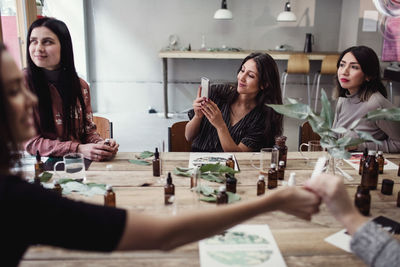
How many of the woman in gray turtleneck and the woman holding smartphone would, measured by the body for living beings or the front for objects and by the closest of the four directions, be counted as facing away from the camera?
0

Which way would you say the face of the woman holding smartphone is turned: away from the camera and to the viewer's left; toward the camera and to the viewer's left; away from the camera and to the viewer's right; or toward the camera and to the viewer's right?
toward the camera and to the viewer's left

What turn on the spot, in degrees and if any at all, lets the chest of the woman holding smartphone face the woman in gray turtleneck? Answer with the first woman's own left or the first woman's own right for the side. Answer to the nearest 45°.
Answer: approximately 135° to the first woman's own left

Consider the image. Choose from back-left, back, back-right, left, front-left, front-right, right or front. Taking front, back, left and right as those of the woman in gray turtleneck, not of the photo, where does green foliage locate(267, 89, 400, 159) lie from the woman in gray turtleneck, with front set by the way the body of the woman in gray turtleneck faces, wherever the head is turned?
front-left

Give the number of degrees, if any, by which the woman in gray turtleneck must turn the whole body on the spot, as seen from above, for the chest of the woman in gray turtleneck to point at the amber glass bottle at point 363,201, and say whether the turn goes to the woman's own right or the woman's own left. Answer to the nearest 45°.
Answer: approximately 45° to the woman's own left

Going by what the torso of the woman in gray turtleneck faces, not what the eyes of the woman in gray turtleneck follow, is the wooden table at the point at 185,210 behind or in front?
in front

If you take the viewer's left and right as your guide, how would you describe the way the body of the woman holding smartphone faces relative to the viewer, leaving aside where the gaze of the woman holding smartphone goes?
facing the viewer and to the left of the viewer

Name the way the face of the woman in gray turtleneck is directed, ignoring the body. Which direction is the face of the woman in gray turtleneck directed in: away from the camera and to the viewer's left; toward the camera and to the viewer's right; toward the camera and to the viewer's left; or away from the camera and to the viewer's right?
toward the camera and to the viewer's left

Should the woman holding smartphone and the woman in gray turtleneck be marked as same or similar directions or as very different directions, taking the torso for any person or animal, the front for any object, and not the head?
same or similar directions

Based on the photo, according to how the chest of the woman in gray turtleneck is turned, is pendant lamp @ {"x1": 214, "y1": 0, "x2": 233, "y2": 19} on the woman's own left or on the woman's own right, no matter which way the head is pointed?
on the woman's own right

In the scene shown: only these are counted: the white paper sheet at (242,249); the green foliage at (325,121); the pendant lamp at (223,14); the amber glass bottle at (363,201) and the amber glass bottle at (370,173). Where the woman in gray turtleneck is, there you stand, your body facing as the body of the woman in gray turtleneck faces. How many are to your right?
1

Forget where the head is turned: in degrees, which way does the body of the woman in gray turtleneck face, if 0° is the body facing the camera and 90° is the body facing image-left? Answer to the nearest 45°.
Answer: approximately 45°

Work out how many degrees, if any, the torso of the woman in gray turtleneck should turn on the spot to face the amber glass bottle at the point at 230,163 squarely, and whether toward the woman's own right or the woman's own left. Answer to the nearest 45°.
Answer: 0° — they already face it

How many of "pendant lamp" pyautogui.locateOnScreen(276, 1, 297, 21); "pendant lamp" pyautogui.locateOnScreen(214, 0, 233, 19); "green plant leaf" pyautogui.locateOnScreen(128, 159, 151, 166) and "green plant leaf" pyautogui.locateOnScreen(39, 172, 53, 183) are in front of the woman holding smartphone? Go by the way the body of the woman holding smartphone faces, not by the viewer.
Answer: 2
